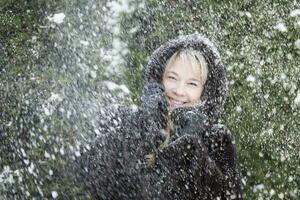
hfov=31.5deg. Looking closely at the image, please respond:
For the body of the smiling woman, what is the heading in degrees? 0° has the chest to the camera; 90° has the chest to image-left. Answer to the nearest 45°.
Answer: approximately 0°
